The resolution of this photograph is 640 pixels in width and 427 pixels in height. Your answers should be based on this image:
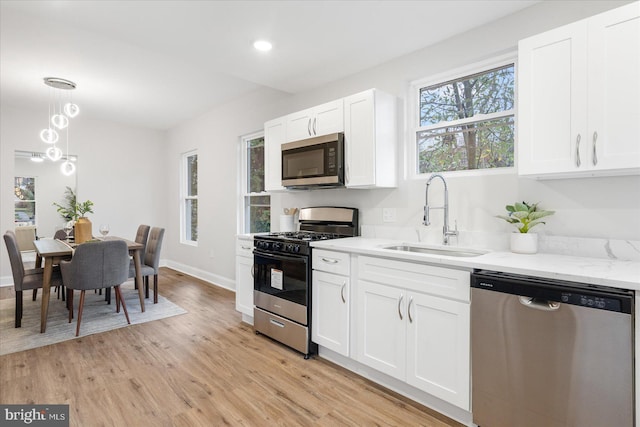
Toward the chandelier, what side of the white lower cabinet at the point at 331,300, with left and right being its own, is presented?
right

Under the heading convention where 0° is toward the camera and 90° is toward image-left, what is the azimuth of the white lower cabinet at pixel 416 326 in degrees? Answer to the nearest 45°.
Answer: approximately 45°

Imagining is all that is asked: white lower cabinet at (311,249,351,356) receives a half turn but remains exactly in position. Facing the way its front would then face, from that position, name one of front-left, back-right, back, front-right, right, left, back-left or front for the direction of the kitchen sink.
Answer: front-right

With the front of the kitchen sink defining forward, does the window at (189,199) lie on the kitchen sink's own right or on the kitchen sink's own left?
on the kitchen sink's own right

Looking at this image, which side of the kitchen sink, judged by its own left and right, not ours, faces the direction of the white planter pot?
left

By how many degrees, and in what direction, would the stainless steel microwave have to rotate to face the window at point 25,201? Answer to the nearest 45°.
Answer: approximately 90° to its right

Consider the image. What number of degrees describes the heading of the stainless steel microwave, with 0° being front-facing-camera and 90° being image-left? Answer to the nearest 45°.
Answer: approximately 45°

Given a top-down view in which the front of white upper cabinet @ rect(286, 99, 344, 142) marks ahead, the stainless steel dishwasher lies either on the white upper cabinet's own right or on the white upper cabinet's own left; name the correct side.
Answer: on the white upper cabinet's own left

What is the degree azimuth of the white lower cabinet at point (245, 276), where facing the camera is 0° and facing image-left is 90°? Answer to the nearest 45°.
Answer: approximately 45°

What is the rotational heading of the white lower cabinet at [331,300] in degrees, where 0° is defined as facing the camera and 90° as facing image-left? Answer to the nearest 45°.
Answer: approximately 45°

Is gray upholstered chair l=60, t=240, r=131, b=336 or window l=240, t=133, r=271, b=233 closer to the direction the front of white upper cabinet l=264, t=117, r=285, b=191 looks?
the gray upholstered chair

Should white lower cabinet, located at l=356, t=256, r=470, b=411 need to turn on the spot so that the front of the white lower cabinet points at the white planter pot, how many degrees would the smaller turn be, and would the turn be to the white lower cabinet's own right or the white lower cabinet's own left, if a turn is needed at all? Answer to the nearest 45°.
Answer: approximately 135° to the white lower cabinet's own left

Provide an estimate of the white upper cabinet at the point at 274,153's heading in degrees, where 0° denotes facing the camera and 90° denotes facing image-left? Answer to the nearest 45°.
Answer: approximately 45°
